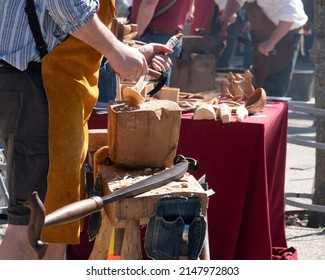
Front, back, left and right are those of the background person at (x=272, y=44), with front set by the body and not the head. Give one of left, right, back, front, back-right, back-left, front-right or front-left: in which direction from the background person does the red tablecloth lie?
front-left

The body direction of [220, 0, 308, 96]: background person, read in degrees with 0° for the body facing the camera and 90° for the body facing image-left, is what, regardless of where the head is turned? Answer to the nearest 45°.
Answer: approximately 45°

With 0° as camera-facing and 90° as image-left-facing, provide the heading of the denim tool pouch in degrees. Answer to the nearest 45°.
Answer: approximately 0°

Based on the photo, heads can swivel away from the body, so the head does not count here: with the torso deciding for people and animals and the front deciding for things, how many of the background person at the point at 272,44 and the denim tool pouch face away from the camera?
0

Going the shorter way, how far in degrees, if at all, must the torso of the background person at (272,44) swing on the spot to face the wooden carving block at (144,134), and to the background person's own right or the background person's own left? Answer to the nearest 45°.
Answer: approximately 45° to the background person's own left

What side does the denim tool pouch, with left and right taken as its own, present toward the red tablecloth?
back

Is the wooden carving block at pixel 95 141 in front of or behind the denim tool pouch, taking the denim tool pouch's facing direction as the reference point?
behind

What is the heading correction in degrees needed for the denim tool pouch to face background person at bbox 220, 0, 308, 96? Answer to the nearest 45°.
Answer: approximately 180°
